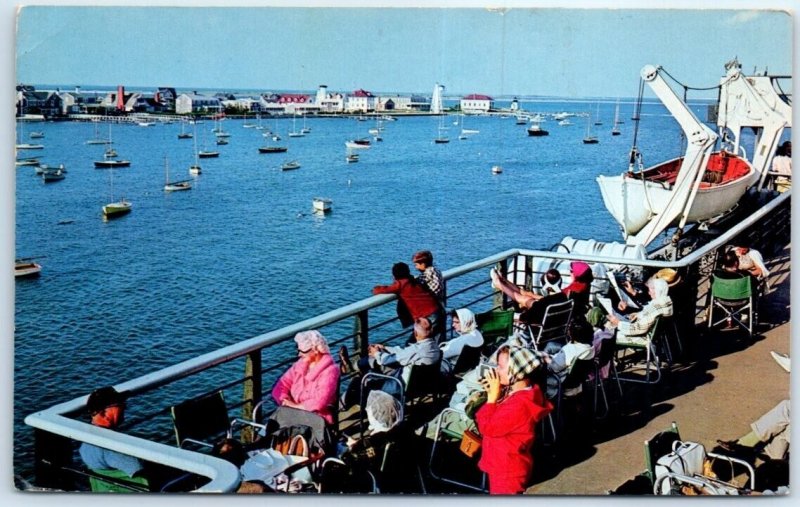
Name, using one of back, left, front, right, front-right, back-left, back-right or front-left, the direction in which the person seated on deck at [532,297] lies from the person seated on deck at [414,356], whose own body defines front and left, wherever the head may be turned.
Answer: back-right

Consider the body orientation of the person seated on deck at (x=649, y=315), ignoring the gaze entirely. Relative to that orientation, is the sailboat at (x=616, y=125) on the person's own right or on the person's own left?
on the person's own right

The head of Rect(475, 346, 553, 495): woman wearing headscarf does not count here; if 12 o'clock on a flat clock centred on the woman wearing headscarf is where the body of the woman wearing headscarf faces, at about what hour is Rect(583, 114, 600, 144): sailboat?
The sailboat is roughly at 3 o'clock from the woman wearing headscarf.

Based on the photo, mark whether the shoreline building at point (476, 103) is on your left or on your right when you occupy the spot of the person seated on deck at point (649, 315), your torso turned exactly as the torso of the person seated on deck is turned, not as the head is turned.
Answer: on your right

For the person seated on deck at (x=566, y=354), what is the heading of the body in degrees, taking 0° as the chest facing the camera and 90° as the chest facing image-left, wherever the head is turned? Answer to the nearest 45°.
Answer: approximately 90°

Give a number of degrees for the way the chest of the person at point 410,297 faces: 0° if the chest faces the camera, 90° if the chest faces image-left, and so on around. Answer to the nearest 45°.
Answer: approximately 135°

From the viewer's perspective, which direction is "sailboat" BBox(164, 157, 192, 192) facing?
to the viewer's left

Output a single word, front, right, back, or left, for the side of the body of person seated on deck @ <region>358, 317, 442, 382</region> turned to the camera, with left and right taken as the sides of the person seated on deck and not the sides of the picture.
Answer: left

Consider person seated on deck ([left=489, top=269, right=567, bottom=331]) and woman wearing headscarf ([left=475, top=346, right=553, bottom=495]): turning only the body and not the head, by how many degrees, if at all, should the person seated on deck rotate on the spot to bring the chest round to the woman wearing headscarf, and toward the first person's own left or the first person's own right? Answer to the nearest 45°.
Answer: approximately 90° to the first person's own left

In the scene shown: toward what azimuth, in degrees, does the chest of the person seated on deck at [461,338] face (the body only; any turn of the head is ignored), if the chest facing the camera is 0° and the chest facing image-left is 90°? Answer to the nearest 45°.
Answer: approximately 90°
